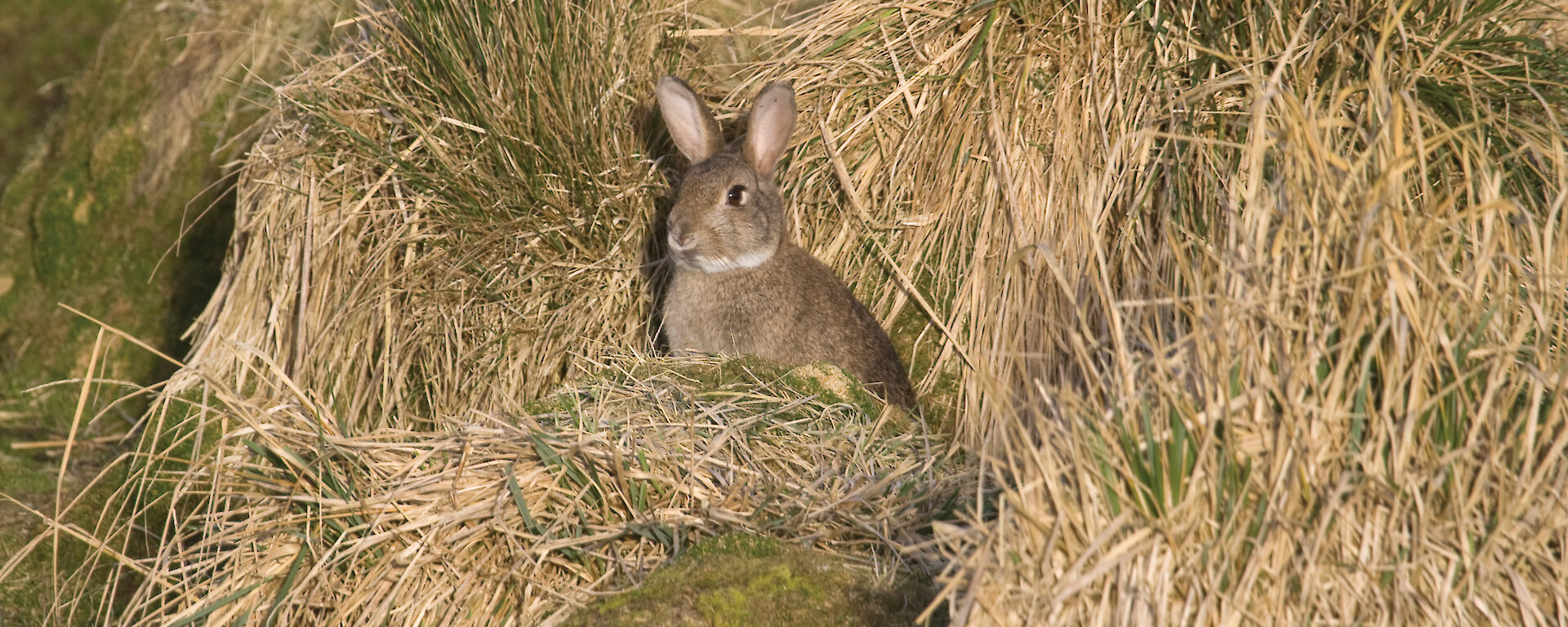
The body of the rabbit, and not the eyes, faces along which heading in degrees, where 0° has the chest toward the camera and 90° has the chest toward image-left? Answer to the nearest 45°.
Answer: approximately 45°
